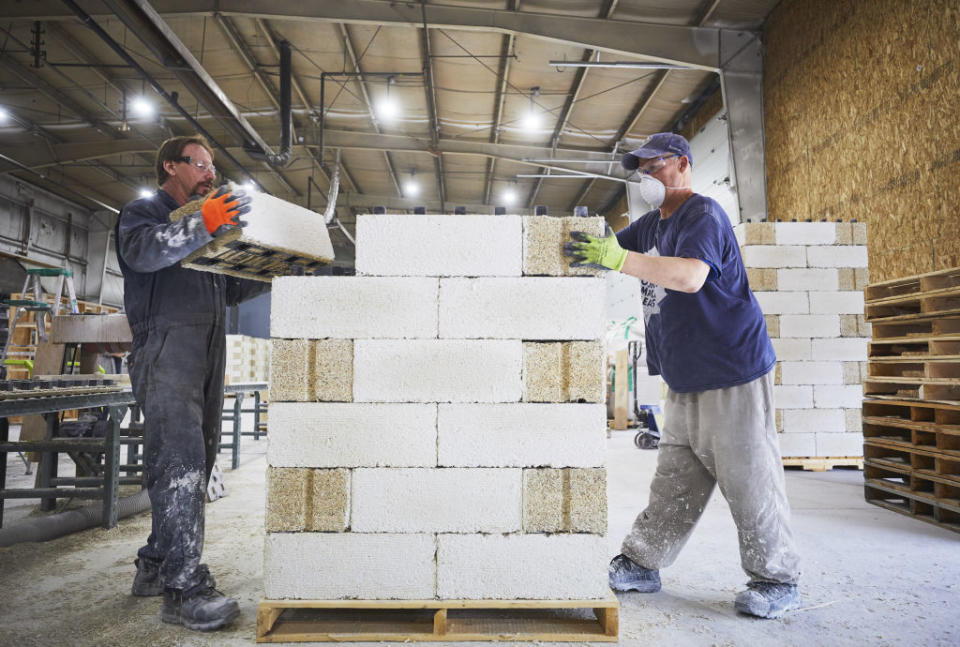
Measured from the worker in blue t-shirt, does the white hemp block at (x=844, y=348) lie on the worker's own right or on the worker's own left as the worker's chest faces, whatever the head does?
on the worker's own right

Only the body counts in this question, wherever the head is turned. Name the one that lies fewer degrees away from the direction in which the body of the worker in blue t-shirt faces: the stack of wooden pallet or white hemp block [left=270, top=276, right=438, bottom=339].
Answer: the white hemp block

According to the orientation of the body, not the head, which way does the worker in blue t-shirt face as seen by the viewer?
to the viewer's left

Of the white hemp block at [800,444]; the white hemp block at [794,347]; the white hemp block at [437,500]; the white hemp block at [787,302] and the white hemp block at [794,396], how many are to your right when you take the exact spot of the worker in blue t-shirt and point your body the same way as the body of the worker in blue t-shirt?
4

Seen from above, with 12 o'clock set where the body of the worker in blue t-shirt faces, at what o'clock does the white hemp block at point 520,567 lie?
The white hemp block is roughly at 11 o'clock from the worker in blue t-shirt.

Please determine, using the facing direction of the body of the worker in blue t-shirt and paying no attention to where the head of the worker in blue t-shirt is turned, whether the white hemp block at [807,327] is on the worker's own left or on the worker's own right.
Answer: on the worker's own right

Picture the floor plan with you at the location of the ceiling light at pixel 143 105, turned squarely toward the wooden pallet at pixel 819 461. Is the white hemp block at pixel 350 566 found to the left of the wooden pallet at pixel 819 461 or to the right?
right

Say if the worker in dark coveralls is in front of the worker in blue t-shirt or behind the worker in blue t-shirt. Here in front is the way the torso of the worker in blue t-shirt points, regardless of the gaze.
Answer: in front

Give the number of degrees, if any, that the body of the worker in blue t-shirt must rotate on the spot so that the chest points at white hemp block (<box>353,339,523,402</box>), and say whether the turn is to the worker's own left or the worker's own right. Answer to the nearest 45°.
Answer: approximately 45° to the worker's own left

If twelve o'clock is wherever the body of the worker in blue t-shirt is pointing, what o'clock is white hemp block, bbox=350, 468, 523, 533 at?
The white hemp block is roughly at 11 o'clock from the worker in blue t-shirt.

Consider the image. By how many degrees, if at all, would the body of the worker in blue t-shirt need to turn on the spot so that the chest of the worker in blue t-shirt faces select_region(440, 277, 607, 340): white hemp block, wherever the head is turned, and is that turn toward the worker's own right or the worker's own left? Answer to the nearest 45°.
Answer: approximately 45° to the worker's own left

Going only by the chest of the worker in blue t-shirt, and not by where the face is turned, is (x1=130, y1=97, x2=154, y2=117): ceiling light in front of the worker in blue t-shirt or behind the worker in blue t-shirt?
in front

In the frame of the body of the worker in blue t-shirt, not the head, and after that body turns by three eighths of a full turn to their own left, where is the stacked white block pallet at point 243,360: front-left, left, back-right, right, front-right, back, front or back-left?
back
